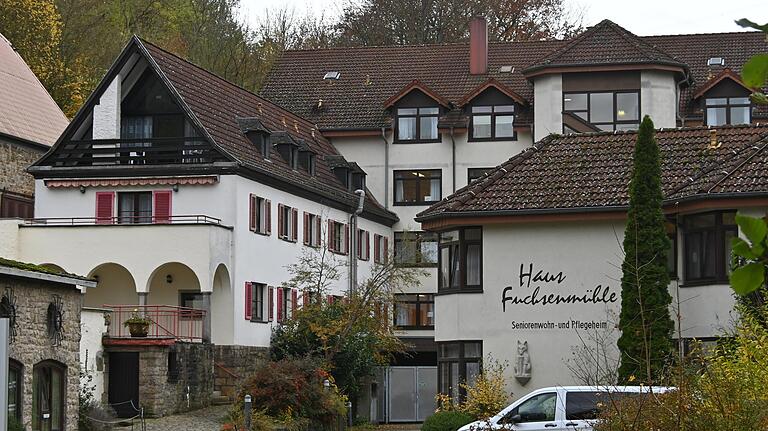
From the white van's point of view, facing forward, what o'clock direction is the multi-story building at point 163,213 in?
The multi-story building is roughly at 2 o'clock from the white van.

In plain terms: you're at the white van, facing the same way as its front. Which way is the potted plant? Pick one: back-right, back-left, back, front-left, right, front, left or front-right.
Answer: front-right

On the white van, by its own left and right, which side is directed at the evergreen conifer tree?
right

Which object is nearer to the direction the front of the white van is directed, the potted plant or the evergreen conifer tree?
the potted plant

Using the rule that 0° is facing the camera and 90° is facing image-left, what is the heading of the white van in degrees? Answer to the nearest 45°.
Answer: approximately 90°
